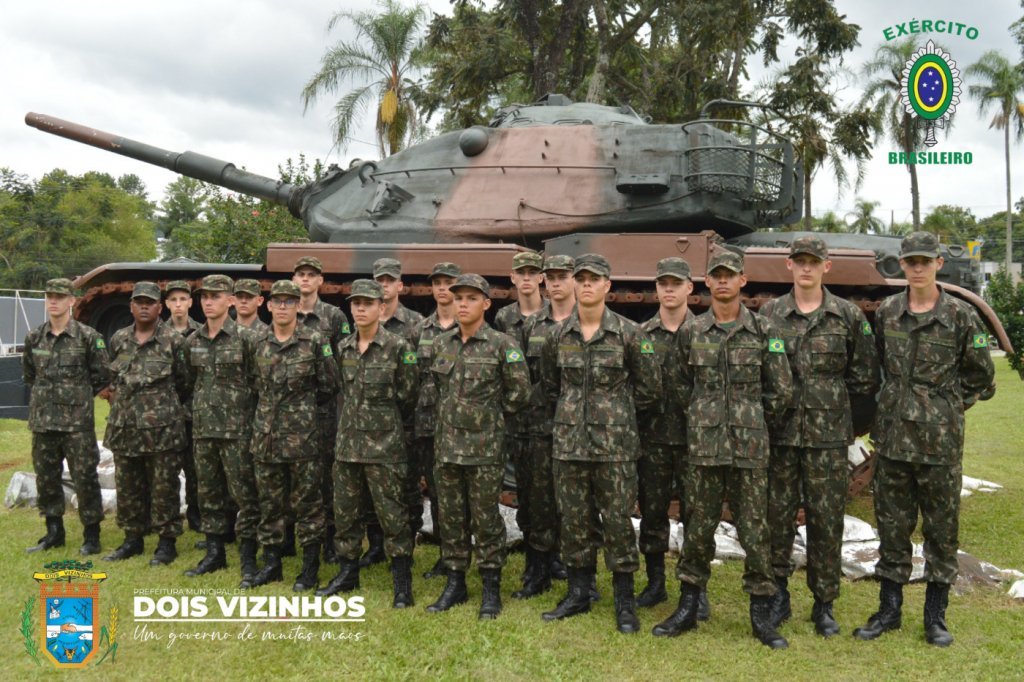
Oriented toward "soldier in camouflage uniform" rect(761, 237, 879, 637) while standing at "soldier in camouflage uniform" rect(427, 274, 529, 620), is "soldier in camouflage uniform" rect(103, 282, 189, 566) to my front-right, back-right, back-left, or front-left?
back-left

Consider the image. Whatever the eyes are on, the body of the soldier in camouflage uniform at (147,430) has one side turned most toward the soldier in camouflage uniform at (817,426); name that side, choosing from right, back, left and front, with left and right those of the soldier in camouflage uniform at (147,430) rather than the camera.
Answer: left

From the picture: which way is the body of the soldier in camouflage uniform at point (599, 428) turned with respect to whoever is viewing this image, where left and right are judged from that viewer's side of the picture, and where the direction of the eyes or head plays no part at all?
facing the viewer and to the left of the viewer

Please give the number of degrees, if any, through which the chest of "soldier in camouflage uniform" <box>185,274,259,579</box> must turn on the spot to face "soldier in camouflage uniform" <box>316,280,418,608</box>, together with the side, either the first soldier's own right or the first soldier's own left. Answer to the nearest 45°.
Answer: approximately 90° to the first soldier's own left

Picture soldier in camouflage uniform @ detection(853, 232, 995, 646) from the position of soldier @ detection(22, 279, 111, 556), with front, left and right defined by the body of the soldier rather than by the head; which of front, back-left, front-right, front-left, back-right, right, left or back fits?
left

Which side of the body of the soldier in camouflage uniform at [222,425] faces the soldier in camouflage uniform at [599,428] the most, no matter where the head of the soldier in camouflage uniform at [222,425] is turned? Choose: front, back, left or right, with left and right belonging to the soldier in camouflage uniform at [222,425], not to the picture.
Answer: left

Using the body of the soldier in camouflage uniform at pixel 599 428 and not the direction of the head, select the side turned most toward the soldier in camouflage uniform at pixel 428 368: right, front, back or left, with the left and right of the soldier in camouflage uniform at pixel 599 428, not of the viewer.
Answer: right

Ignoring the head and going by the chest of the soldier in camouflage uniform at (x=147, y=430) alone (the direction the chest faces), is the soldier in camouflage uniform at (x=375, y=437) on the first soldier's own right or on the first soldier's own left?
on the first soldier's own left
